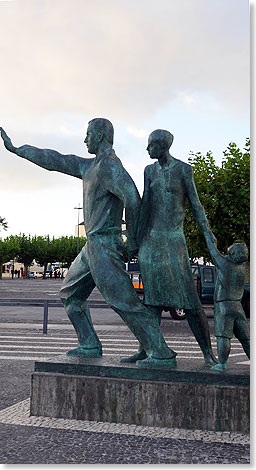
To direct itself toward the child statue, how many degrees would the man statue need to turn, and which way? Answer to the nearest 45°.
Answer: approximately 180°

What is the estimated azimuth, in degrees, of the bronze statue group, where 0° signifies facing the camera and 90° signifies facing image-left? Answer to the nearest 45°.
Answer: approximately 90°

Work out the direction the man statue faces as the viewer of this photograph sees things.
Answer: facing to the left of the viewer

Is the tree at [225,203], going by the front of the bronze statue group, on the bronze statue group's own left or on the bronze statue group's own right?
on the bronze statue group's own right
